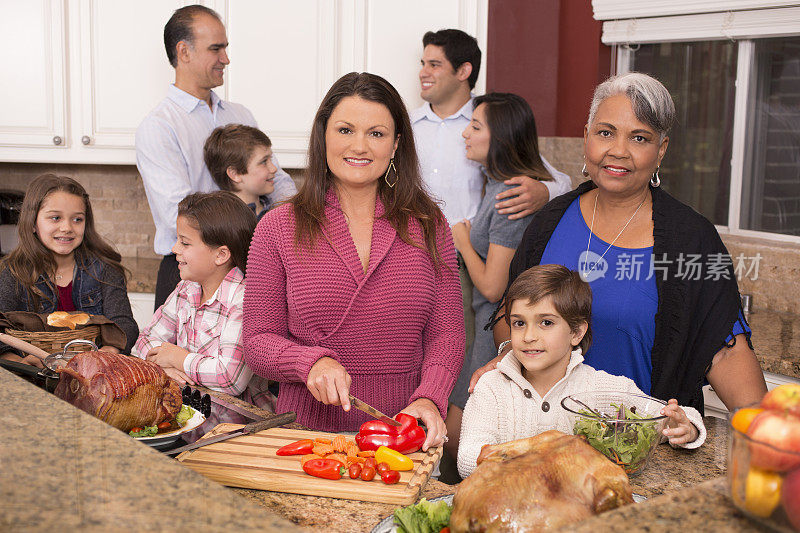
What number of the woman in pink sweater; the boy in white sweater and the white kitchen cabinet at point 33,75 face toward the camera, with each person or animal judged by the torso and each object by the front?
3

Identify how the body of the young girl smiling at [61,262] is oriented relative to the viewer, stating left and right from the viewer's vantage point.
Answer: facing the viewer and to the right of the viewer

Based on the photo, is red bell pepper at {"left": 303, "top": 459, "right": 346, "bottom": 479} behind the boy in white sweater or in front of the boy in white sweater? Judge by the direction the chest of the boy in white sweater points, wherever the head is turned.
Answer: in front

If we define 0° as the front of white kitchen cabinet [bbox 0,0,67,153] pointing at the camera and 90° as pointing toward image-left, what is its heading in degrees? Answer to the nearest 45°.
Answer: approximately 0°

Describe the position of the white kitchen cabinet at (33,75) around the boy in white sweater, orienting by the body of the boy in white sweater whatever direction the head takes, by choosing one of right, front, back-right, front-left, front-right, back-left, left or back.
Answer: back-right

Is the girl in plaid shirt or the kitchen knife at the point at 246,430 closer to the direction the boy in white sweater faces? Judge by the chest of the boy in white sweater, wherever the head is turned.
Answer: the kitchen knife

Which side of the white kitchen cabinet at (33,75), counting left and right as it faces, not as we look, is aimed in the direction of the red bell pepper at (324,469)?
front

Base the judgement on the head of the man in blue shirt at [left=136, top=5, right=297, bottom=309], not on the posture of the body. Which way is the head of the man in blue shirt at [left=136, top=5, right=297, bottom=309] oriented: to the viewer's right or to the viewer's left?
to the viewer's right
